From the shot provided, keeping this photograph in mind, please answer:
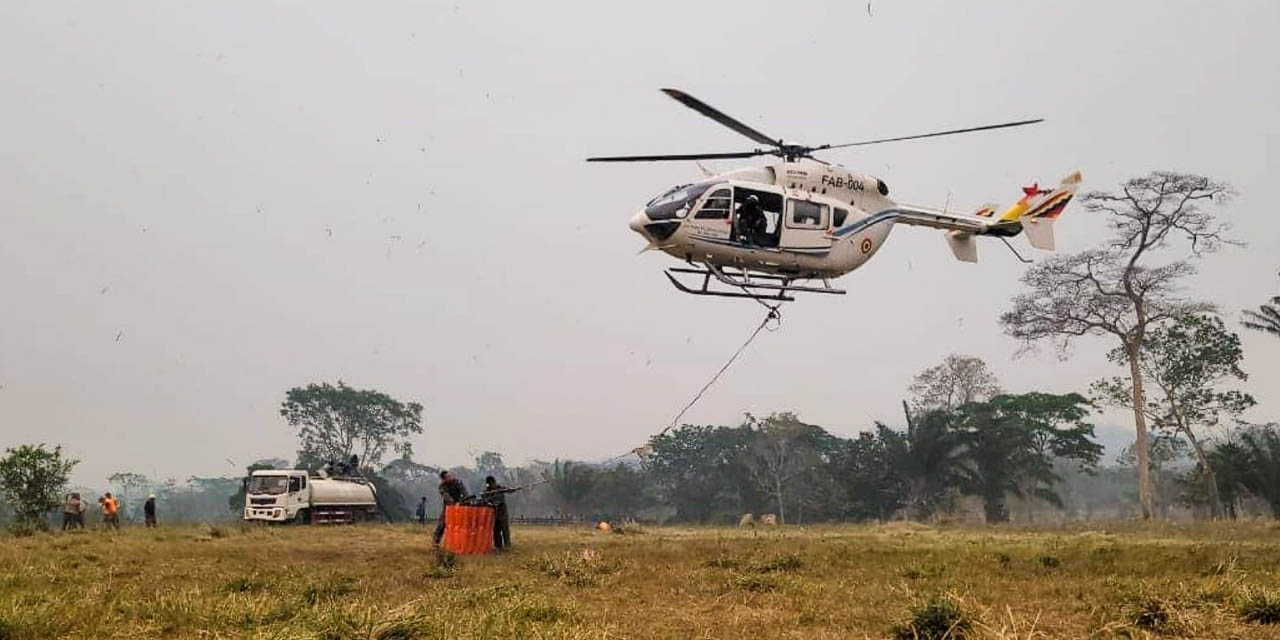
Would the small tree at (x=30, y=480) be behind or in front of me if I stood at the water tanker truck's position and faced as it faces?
in front

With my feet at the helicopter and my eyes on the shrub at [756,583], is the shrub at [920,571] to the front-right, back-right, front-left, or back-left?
front-left

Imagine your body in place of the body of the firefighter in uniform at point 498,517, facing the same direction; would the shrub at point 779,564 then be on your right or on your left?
on your left

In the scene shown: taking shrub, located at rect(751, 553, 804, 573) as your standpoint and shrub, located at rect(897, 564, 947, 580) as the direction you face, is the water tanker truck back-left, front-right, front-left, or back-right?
back-left

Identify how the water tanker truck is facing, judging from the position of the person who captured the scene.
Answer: facing the viewer and to the left of the viewer

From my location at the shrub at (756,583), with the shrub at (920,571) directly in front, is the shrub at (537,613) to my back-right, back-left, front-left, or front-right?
back-right

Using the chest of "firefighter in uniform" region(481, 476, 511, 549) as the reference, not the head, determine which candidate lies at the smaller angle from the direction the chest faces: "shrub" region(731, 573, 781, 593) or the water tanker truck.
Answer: the water tanker truck

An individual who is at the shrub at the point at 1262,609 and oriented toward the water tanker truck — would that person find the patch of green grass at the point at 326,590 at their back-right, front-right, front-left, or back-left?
front-left

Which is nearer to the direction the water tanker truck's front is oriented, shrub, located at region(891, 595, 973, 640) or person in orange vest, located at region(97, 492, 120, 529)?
the person in orange vest

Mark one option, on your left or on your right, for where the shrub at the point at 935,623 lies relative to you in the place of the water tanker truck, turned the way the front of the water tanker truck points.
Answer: on your left

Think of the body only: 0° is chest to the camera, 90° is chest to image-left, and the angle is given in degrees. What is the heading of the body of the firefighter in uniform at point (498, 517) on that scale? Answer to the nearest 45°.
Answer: approximately 90°
